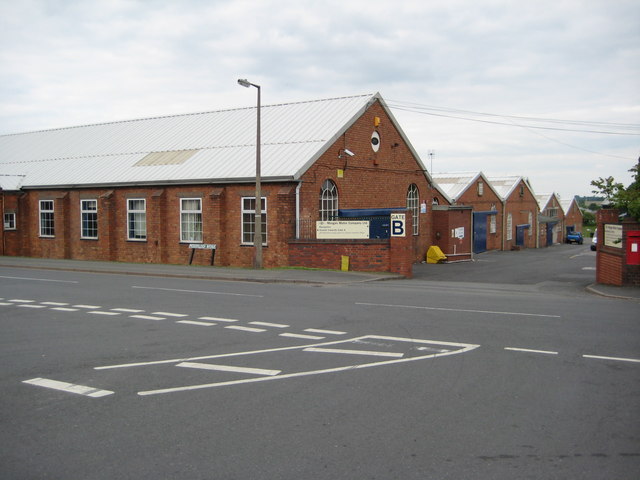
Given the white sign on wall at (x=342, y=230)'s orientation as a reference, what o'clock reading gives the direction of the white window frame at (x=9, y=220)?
The white window frame is roughly at 4 o'clock from the white sign on wall.

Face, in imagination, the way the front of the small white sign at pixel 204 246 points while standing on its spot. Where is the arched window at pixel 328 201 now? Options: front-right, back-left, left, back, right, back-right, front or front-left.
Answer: left

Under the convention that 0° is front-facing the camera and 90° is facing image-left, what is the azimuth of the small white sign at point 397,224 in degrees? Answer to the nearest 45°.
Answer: approximately 0°

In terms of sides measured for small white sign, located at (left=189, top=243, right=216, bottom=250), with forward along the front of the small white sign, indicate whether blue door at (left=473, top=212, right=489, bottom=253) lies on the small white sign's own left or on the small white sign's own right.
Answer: on the small white sign's own left

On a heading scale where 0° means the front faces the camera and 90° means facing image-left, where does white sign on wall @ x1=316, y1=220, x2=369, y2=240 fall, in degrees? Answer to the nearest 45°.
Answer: approximately 0°
